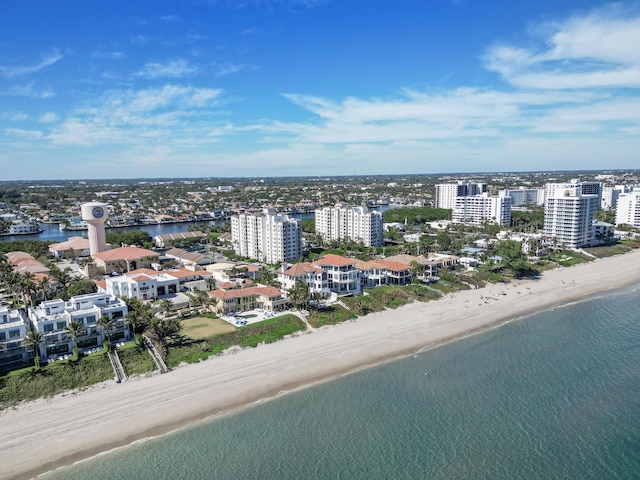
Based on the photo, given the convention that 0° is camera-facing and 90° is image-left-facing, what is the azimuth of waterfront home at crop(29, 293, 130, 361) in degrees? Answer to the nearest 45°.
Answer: approximately 0°

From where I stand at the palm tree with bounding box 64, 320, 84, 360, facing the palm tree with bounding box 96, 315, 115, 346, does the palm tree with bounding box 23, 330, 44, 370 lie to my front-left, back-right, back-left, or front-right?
back-left

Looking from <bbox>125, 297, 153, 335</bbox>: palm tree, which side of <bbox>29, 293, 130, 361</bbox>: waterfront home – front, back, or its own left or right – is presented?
left

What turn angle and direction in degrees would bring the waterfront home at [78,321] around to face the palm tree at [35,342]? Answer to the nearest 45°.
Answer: approximately 45° to its right
